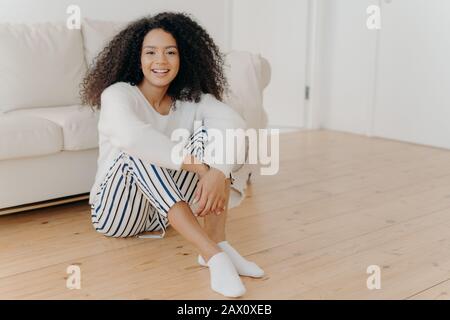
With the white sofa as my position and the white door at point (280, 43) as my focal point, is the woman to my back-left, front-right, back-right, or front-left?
back-right

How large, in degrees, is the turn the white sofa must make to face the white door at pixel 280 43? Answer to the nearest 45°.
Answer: approximately 90° to its left

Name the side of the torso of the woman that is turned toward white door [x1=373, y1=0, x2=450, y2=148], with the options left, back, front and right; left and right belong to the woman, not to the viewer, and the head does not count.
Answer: left

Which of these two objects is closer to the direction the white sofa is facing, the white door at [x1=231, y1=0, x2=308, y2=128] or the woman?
the woman

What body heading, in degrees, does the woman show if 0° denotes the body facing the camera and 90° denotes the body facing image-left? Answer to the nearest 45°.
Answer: approximately 315°

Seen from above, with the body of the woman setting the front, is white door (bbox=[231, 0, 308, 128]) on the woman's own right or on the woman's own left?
on the woman's own left

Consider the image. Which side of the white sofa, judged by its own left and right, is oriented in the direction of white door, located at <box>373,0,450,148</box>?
left
